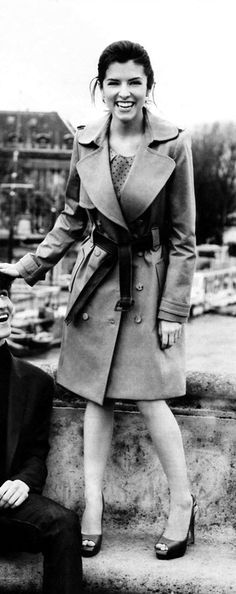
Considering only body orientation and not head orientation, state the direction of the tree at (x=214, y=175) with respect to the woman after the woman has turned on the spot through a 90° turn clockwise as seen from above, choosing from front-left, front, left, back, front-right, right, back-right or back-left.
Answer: right

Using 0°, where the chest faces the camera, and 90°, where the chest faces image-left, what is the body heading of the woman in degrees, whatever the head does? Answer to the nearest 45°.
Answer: approximately 0°
